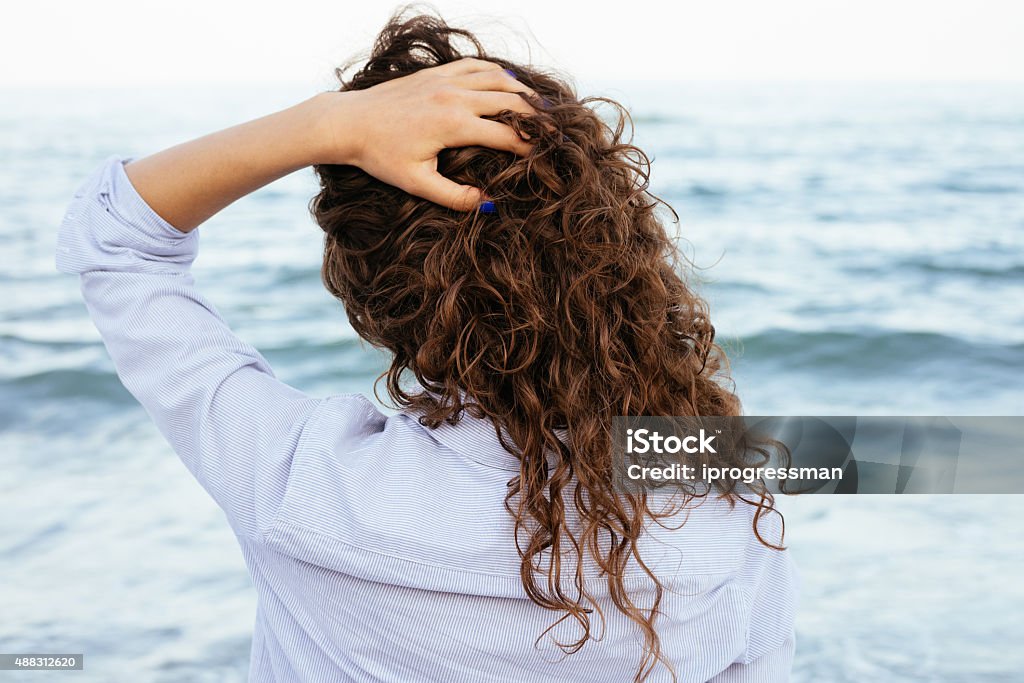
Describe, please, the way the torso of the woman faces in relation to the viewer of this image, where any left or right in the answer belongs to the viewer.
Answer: facing away from the viewer

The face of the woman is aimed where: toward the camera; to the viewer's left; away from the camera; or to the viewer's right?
away from the camera
